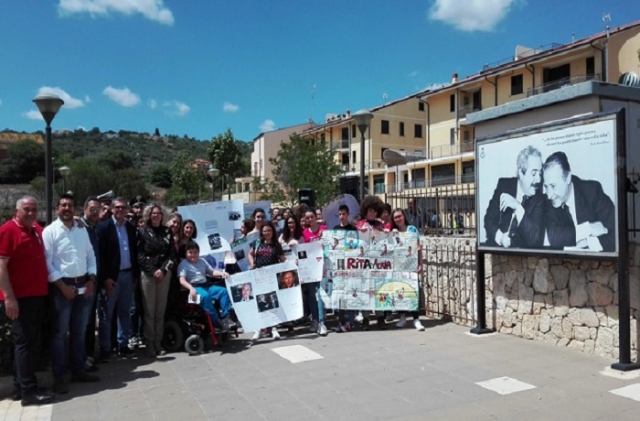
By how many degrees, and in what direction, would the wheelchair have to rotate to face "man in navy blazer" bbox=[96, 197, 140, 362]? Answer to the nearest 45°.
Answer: approximately 135° to its right

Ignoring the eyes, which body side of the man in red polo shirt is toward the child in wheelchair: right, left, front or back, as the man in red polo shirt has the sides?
left

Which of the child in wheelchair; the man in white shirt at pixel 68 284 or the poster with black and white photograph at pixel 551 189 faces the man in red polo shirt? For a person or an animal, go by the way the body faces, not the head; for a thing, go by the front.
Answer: the poster with black and white photograph

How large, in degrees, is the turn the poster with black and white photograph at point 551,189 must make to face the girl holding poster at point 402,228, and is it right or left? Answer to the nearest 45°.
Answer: approximately 90° to its right

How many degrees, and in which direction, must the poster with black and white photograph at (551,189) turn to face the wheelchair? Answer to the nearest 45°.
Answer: approximately 45° to its right

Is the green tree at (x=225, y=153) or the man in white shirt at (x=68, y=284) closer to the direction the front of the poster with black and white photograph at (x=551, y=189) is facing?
the man in white shirt

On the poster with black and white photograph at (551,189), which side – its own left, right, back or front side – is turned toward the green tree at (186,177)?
right

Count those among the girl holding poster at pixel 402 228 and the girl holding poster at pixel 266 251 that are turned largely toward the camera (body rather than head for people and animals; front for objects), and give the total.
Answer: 2

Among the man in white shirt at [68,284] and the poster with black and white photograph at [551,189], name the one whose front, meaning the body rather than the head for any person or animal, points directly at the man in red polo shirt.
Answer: the poster with black and white photograph
